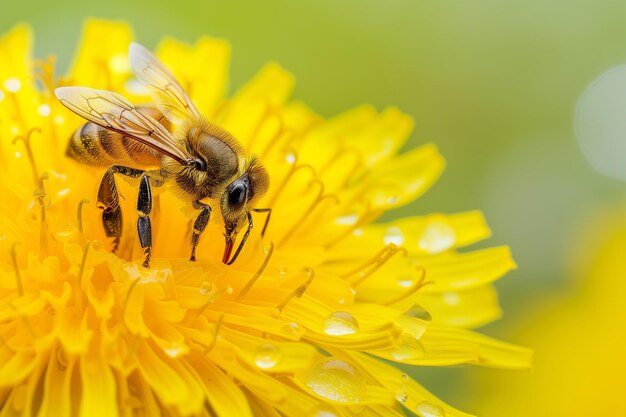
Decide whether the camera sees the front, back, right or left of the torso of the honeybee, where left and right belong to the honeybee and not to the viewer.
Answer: right

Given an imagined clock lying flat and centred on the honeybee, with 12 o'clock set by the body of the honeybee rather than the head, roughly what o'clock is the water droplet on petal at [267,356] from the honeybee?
The water droplet on petal is roughly at 1 o'clock from the honeybee.

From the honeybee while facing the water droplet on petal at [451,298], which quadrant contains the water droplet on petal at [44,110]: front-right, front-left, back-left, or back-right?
back-left

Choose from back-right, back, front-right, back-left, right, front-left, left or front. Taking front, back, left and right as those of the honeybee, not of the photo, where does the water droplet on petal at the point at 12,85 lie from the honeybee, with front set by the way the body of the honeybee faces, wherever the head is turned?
back-left

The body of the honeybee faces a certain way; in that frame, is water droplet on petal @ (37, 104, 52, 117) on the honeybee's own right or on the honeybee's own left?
on the honeybee's own left
